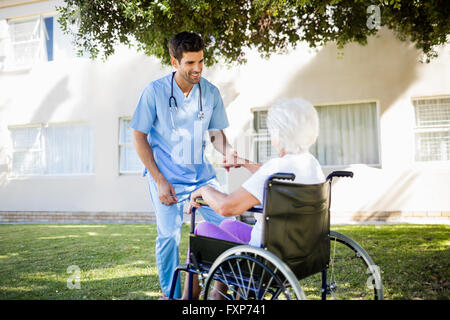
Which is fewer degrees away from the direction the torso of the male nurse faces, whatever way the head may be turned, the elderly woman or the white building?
the elderly woman

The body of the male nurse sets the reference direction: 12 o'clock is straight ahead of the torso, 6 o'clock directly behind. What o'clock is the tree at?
The tree is roughly at 8 o'clock from the male nurse.

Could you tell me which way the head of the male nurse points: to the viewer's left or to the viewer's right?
to the viewer's right

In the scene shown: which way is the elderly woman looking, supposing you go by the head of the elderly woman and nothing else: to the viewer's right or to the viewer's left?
to the viewer's left

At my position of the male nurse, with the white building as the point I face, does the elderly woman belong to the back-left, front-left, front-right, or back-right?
back-right

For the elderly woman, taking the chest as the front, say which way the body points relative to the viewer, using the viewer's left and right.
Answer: facing away from the viewer and to the left of the viewer

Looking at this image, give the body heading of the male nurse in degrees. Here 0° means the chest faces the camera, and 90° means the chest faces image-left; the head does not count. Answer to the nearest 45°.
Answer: approximately 315°

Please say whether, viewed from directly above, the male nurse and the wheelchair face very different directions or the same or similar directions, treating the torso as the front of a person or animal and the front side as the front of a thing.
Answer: very different directions

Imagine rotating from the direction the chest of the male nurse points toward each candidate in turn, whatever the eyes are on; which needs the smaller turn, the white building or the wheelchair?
the wheelchair

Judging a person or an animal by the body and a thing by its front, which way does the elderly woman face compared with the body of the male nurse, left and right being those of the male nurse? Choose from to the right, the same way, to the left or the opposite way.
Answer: the opposite way

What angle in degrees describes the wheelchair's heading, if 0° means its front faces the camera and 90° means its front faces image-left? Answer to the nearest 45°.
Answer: approximately 135°

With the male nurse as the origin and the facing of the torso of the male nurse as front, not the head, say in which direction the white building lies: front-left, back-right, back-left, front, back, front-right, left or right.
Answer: back-left

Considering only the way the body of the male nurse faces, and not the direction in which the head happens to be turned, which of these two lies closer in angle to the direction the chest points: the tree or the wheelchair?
the wheelchair

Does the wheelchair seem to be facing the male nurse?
yes

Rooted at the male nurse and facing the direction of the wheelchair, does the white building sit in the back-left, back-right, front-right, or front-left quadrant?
back-left
